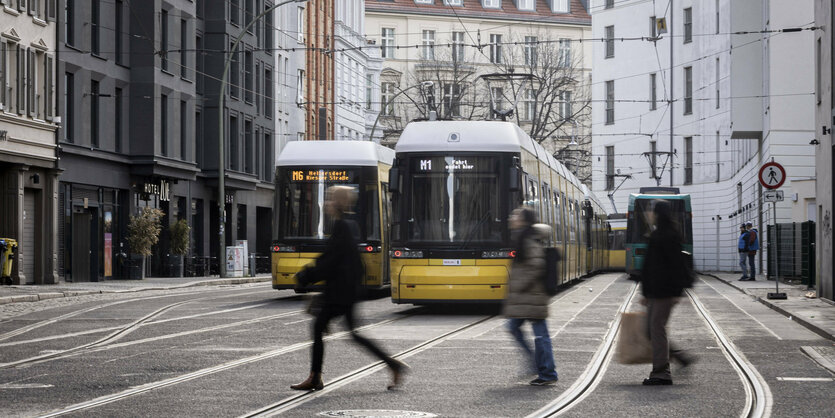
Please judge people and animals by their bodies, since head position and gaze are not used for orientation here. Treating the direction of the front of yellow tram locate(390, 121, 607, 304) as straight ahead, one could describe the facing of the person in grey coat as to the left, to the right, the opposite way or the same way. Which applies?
to the right

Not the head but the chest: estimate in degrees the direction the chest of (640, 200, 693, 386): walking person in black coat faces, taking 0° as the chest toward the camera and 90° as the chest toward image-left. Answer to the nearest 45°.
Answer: approximately 90°

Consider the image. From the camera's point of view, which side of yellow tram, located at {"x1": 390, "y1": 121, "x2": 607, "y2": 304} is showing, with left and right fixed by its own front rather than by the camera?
front

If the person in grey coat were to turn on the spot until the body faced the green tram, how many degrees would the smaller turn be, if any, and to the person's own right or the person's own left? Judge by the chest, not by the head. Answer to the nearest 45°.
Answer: approximately 90° to the person's own right

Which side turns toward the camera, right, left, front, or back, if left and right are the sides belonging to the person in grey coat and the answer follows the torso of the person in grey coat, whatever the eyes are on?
left

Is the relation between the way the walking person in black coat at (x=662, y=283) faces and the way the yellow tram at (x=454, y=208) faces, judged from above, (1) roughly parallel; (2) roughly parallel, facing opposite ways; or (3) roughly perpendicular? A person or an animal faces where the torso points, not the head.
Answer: roughly perpendicular

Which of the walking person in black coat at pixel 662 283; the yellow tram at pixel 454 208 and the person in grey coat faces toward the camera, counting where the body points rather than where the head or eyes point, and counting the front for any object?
the yellow tram

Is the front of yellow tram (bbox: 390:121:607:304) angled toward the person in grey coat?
yes

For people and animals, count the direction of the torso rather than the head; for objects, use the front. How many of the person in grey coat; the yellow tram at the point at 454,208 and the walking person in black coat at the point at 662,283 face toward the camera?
1

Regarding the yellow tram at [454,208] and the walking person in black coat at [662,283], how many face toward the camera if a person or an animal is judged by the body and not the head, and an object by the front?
1

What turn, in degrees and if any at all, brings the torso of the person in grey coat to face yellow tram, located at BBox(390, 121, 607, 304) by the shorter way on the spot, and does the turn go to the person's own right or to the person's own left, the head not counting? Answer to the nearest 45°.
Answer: approximately 90° to the person's own right
